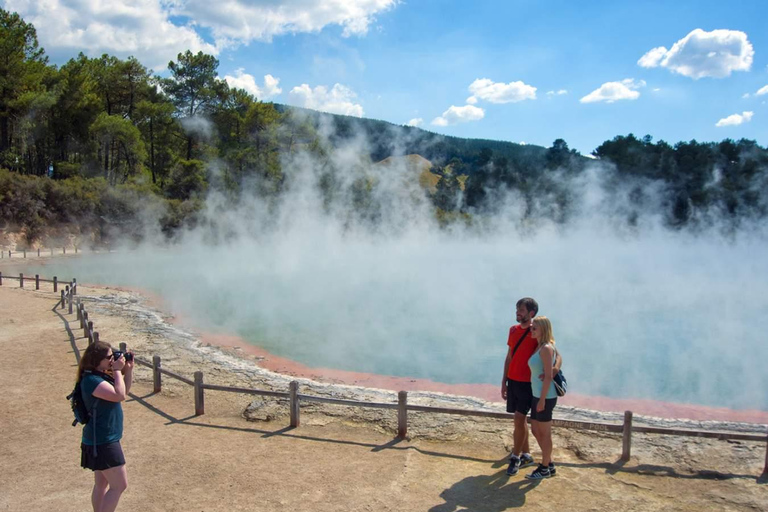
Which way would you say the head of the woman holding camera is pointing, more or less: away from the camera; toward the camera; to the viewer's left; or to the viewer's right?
to the viewer's right

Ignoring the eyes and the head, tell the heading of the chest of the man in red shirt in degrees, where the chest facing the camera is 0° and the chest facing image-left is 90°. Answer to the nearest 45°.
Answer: approximately 45°

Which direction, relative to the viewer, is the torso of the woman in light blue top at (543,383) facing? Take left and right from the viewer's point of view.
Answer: facing to the left of the viewer

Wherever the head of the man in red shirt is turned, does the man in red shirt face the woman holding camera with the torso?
yes

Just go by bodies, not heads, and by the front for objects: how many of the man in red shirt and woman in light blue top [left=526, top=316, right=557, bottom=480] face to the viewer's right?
0

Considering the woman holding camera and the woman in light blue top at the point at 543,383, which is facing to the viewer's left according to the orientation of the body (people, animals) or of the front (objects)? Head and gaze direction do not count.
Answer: the woman in light blue top

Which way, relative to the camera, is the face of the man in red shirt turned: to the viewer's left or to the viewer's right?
to the viewer's left

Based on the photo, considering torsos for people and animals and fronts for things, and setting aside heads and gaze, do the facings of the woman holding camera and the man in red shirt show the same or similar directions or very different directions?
very different directions

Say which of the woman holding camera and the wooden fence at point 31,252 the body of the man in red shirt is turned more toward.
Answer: the woman holding camera

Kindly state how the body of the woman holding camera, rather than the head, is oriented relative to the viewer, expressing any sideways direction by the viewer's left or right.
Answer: facing to the right of the viewer

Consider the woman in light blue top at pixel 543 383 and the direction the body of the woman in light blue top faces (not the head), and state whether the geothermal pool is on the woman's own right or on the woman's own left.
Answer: on the woman's own right
